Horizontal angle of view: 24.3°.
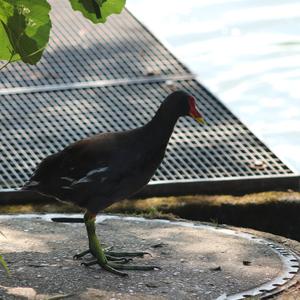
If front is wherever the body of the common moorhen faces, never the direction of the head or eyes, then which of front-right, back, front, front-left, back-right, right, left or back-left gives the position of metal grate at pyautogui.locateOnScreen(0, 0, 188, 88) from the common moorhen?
left

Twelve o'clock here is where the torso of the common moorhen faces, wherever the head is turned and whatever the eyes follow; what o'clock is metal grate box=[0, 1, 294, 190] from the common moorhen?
The metal grate is roughly at 9 o'clock from the common moorhen.

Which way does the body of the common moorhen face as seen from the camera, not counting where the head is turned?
to the viewer's right
